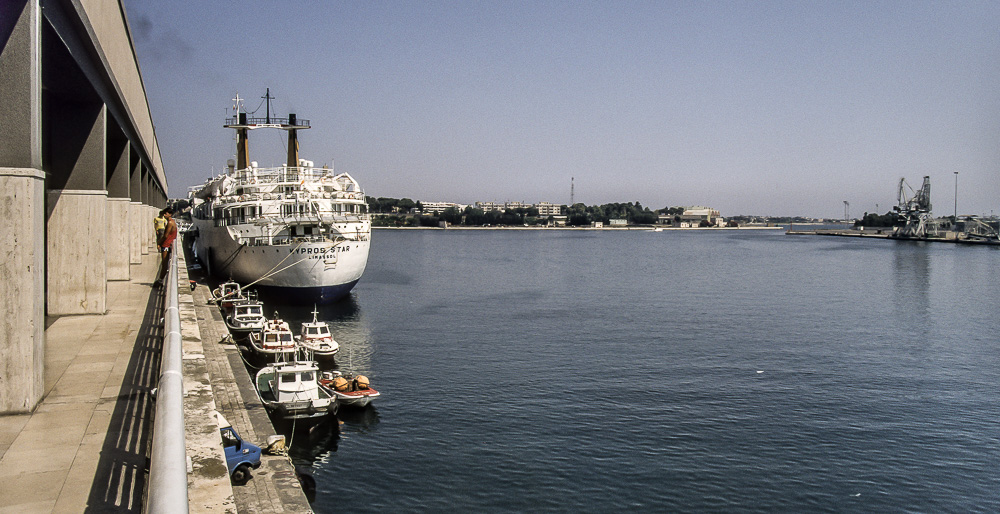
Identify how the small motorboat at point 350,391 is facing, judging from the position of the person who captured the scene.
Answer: facing the viewer and to the right of the viewer

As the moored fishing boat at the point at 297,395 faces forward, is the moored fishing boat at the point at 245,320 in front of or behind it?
behind

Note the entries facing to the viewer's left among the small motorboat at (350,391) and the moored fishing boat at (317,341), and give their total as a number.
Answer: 0

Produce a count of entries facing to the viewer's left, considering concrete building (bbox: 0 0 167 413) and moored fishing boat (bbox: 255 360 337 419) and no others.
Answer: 0

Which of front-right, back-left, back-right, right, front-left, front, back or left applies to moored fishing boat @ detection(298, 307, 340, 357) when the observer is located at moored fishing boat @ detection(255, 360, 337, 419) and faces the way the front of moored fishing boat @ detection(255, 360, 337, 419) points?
back-left

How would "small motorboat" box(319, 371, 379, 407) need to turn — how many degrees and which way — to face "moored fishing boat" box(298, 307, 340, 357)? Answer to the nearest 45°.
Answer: approximately 135° to its left

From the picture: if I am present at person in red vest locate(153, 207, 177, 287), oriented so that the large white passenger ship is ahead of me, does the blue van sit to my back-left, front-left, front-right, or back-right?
back-right

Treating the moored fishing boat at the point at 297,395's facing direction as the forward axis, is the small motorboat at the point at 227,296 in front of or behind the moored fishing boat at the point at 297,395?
behind

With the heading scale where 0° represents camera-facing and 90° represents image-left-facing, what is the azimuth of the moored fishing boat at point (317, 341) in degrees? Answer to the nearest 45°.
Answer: approximately 315°

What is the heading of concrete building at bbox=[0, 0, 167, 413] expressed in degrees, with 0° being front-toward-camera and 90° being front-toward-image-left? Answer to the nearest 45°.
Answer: approximately 270°

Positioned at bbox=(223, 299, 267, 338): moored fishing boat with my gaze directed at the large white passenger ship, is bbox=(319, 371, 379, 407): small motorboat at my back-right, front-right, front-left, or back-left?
back-right
